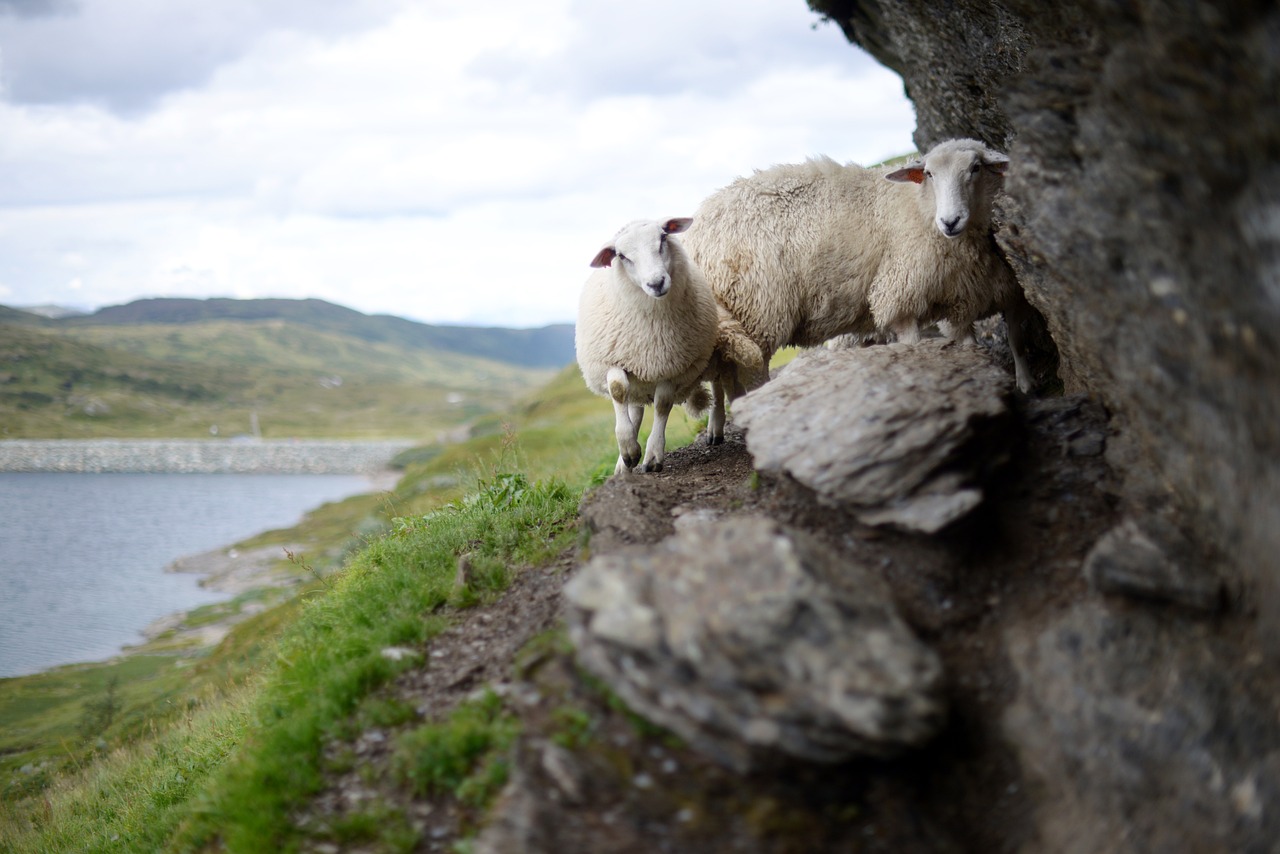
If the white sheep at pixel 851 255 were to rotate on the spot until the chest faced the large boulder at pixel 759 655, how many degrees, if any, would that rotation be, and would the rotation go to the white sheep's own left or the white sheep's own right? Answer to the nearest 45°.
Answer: approximately 90° to the white sheep's own right

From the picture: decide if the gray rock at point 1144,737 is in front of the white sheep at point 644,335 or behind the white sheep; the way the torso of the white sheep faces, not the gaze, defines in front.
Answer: in front

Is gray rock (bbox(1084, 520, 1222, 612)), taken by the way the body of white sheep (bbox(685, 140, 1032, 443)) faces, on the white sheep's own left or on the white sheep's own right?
on the white sheep's own right

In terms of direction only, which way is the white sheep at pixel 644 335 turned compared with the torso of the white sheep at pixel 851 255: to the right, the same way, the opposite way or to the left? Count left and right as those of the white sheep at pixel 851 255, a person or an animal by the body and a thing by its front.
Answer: to the right

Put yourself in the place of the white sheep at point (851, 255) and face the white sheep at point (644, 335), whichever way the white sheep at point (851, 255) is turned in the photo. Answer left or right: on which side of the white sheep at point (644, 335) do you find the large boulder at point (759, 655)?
left

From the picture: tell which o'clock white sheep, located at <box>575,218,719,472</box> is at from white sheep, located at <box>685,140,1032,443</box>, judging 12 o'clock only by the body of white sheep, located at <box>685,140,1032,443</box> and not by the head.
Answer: white sheep, located at <box>575,218,719,472</box> is roughly at 5 o'clock from white sheep, located at <box>685,140,1032,443</box>.

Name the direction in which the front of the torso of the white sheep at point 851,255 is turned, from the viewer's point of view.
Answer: to the viewer's right

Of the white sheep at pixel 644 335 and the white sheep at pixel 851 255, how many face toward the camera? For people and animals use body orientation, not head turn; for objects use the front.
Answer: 1

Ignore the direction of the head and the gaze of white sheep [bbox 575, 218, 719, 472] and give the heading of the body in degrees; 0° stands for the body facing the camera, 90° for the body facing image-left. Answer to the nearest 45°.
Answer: approximately 0°

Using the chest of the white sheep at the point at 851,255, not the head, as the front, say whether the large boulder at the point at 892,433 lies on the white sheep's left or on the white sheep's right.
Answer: on the white sheep's right

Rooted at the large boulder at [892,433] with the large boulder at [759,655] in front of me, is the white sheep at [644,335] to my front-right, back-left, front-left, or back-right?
back-right

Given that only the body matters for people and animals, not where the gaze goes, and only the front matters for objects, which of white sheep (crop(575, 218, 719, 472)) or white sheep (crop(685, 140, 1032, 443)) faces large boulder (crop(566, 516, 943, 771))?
white sheep (crop(575, 218, 719, 472))

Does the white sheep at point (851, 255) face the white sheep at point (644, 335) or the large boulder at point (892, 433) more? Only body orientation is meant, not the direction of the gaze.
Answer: the large boulder

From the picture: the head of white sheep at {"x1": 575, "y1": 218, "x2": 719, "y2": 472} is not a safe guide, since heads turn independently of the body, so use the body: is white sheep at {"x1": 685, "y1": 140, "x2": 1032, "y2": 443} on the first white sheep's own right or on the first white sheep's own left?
on the first white sheep's own left

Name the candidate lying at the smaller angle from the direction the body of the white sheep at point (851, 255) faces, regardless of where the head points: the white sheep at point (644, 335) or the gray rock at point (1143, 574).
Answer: the gray rock
